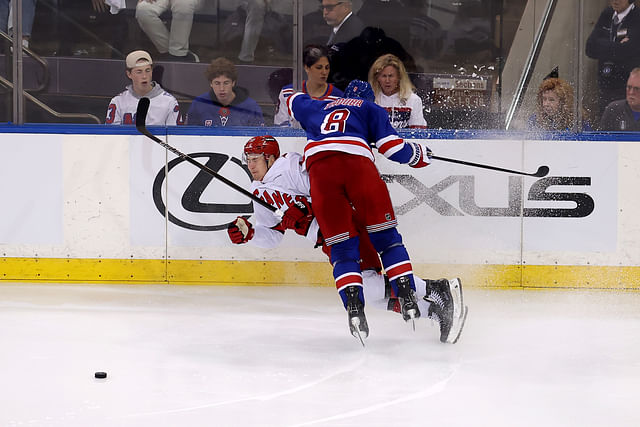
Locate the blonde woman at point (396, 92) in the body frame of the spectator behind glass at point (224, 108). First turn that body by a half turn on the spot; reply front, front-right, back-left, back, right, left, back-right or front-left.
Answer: right

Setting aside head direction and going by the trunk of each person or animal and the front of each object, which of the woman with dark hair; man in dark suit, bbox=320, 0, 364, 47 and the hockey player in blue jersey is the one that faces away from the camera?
the hockey player in blue jersey

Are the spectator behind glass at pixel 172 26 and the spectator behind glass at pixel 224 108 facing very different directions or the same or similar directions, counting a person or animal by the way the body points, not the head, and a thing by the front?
same or similar directions

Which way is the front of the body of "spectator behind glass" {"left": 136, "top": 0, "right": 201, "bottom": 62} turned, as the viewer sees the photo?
toward the camera

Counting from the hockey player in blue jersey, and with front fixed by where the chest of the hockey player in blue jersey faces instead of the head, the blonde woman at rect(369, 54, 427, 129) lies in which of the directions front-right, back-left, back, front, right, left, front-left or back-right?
front

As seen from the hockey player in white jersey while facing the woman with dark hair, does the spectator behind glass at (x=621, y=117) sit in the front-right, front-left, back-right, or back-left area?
front-right

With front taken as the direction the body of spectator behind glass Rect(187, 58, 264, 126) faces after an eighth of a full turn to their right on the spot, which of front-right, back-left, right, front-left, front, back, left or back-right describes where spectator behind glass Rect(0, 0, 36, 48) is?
front-right

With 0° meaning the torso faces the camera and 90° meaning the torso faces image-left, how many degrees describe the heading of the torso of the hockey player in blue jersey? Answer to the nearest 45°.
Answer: approximately 180°

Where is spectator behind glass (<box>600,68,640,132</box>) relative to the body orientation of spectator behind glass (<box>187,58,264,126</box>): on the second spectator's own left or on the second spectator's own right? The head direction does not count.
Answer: on the second spectator's own left

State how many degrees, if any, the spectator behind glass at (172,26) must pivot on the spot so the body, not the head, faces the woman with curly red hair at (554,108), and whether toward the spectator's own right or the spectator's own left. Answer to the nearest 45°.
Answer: approximately 90° to the spectator's own left

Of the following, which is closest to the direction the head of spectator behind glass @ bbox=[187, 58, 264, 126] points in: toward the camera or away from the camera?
toward the camera

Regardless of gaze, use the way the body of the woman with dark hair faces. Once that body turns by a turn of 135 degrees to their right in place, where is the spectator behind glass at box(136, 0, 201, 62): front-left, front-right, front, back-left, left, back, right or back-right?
front

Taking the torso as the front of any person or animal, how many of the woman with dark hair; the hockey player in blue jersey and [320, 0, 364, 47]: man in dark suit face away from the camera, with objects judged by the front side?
1

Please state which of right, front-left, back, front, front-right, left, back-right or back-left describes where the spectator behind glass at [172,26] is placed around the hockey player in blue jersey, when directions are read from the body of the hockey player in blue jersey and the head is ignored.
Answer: front-left

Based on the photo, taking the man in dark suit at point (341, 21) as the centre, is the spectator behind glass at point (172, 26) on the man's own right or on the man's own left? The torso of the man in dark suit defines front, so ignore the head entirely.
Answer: on the man's own right

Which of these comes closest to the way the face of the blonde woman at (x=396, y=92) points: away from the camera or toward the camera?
toward the camera
